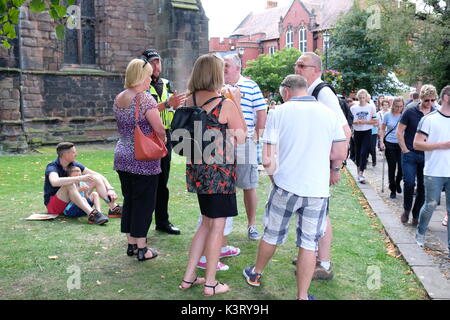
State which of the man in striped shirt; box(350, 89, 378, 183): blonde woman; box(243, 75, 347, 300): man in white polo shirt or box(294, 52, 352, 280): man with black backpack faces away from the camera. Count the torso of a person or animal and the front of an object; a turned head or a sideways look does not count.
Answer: the man in white polo shirt

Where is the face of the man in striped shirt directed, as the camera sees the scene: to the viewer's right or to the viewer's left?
to the viewer's left

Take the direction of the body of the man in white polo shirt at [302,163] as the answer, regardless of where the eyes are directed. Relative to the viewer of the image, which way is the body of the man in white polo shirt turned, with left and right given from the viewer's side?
facing away from the viewer

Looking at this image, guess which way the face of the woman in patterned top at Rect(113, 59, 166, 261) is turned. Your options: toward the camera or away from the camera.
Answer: away from the camera

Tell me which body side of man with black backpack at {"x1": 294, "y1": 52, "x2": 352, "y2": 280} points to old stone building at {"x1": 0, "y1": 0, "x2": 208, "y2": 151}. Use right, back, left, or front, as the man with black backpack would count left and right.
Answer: right

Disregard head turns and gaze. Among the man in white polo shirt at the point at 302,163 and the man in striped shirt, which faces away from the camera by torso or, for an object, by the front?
the man in white polo shirt
